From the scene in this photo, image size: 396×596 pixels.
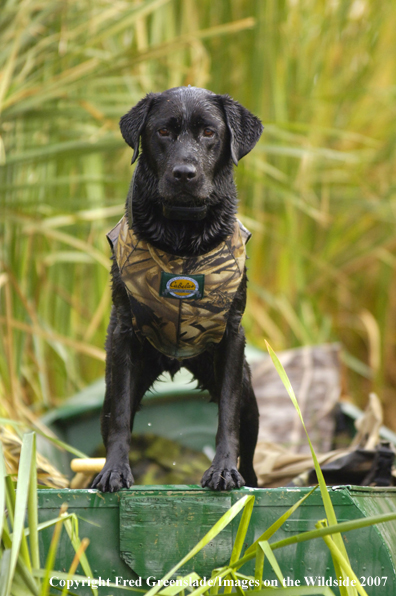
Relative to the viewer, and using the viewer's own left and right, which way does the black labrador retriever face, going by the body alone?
facing the viewer

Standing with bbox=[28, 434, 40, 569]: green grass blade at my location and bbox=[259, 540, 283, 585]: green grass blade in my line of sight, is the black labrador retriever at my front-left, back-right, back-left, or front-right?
front-left

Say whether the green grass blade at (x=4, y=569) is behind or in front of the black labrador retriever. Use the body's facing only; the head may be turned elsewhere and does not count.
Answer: in front
